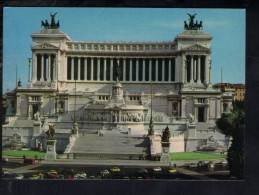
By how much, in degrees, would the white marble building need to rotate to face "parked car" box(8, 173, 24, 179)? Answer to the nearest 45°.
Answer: approximately 45° to its right

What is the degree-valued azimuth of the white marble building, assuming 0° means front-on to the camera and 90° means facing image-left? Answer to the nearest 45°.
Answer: approximately 0°

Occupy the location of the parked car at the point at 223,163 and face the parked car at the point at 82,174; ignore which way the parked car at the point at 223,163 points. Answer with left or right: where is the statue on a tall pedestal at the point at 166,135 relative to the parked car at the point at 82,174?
right
